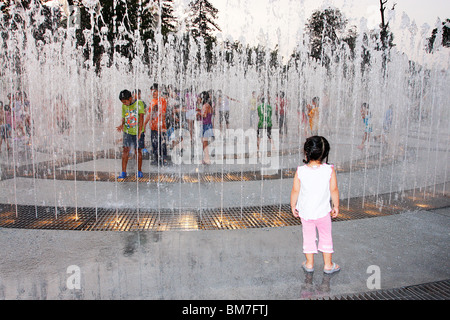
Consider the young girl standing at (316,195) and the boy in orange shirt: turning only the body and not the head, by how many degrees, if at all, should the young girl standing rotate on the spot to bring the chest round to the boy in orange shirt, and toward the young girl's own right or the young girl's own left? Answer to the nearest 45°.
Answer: approximately 45° to the young girl's own left

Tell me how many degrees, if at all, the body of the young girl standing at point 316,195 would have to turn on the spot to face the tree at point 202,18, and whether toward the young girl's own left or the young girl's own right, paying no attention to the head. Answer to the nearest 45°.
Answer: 0° — they already face it

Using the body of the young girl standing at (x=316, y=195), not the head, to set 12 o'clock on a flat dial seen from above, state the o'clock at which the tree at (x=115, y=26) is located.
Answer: The tree is roughly at 11 o'clock from the young girl standing.

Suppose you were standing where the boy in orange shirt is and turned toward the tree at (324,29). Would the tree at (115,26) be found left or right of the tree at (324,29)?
left

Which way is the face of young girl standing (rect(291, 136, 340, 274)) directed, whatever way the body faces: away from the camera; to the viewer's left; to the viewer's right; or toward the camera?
away from the camera

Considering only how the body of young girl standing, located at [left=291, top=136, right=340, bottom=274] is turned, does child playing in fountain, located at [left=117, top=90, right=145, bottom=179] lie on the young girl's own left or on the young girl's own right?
on the young girl's own left

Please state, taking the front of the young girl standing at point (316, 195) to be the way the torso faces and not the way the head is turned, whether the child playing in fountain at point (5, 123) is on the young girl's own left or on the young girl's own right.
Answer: on the young girl's own left

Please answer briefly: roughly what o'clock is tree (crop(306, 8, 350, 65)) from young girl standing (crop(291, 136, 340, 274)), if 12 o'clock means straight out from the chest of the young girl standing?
The tree is roughly at 12 o'clock from the young girl standing.

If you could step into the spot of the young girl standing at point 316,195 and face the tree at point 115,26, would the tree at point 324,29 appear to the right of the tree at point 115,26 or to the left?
right

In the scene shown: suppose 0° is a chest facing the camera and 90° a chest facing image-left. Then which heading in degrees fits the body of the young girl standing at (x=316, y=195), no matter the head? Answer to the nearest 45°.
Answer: approximately 180°
